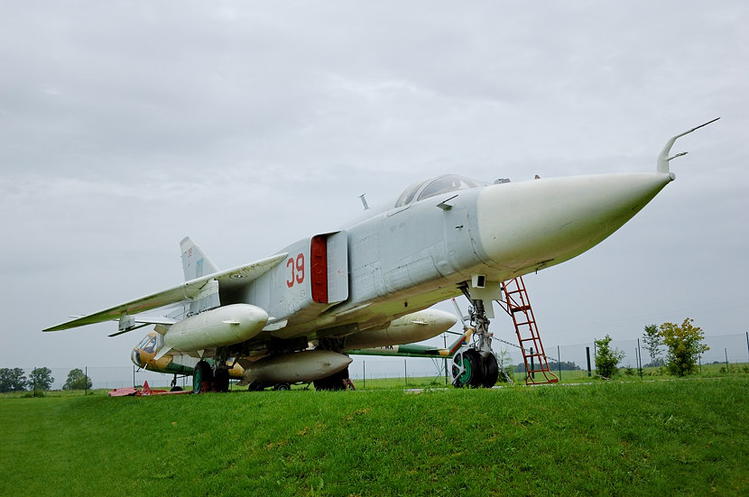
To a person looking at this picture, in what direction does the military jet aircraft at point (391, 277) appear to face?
facing the viewer and to the right of the viewer

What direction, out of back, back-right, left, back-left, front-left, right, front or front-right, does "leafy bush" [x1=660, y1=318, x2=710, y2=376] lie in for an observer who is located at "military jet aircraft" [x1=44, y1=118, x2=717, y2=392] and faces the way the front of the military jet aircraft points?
left

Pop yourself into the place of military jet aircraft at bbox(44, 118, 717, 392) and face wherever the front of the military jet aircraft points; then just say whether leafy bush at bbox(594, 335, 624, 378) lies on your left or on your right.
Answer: on your left

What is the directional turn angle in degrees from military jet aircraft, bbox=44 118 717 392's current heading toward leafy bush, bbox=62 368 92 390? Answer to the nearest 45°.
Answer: approximately 180°
